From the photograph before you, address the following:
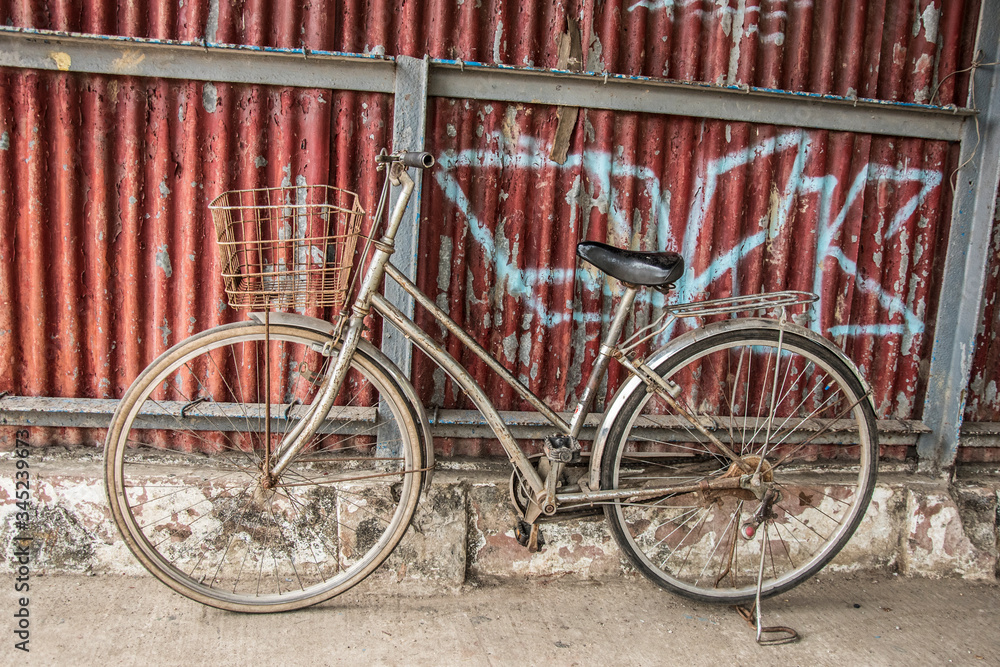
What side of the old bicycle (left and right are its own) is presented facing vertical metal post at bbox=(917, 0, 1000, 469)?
back

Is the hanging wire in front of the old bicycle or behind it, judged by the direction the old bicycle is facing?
behind

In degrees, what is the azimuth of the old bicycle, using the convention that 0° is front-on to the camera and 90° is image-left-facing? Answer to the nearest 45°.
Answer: approximately 90°
